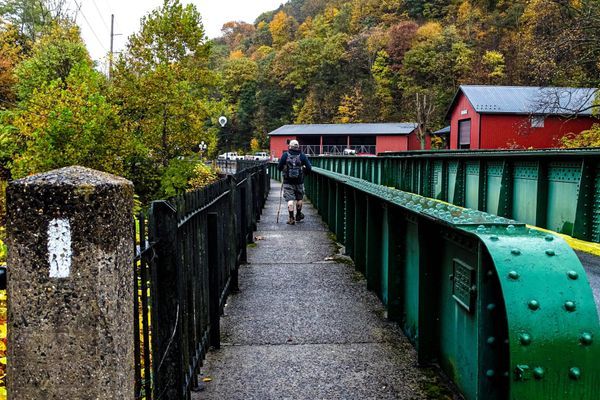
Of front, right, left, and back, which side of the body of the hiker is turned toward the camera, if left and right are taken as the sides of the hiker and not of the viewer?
back

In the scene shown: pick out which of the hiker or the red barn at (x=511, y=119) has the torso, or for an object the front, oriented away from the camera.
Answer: the hiker

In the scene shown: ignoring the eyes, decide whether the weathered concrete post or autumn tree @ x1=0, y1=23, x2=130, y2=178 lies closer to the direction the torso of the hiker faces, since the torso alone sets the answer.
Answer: the autumn tree

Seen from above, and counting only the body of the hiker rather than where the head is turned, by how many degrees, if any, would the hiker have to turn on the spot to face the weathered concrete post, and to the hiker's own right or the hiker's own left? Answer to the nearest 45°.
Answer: approximately 180°

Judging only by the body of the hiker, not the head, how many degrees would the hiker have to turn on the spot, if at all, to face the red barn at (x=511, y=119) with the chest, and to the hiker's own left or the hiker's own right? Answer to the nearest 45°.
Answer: approximately 45° to the hiker's own right

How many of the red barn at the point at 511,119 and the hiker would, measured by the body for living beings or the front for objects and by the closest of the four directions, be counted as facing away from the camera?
1

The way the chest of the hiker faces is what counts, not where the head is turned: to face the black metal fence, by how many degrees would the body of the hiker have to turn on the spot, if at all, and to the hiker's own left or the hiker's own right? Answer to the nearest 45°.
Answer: approximately 180°

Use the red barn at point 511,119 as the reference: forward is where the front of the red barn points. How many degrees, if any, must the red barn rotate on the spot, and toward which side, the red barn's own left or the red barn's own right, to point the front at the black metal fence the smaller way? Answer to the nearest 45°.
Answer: approximately 45° to the red barn's own left

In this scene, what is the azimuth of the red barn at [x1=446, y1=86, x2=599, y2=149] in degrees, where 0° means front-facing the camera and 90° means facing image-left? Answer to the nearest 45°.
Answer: approximately 45°
